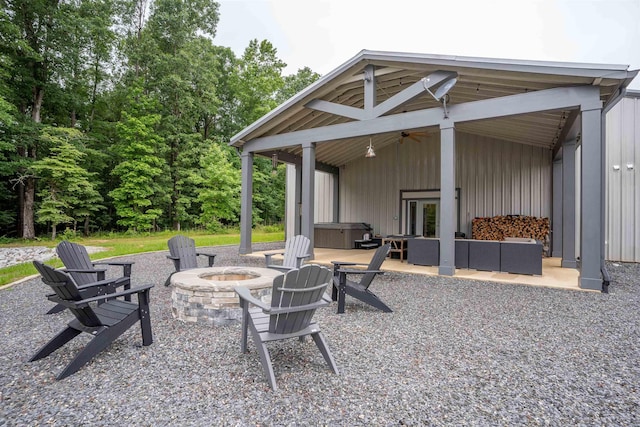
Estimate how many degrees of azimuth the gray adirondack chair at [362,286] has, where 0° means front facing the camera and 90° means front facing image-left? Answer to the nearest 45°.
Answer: approximately 90°

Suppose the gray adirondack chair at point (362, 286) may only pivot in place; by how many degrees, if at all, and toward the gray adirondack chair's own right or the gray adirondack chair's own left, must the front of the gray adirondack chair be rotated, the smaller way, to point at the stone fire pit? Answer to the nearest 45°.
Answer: approximately 45° to the gray adirondack chair's own left

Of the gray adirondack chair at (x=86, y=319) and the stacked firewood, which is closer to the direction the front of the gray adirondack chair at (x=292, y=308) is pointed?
the gray adirondack chair

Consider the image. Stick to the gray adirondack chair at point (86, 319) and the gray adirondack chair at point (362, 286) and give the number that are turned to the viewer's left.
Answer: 1

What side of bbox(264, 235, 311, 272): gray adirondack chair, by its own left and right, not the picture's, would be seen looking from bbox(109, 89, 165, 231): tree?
right

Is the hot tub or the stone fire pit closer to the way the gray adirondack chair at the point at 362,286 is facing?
the stone fire pit

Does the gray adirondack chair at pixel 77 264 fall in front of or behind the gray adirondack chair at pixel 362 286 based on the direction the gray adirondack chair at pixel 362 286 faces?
in front

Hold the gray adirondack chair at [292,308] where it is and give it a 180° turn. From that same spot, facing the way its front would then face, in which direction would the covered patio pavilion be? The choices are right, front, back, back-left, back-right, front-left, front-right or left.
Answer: left

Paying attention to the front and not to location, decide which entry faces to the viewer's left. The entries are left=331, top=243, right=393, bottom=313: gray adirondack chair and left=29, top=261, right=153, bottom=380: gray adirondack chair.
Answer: left=331, top=243, right=393, bottom=313: gray adirondack chair

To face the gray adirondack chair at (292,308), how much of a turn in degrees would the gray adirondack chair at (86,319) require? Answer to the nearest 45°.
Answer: approximately 90° to its right

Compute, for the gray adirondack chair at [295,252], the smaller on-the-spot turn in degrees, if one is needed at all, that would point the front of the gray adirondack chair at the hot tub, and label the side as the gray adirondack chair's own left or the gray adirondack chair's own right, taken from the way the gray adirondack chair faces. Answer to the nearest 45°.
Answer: approximately 135° to the gray adirondack chair's own right

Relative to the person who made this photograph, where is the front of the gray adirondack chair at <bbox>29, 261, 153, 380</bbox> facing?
facing away from the viewer and to the right of the viewer

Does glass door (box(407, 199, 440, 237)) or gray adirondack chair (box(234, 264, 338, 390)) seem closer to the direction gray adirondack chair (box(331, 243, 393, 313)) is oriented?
the gray adirondack chair

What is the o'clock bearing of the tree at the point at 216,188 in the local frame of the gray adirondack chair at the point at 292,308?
The tree is roughly at 1 o'clock from the gray adirondack chair.

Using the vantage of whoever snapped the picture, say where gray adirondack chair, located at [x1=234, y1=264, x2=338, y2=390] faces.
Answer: facing away from the viewer and to the left of the viewer

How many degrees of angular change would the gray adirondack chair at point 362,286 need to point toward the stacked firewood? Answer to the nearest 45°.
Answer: approximately 135° to its right

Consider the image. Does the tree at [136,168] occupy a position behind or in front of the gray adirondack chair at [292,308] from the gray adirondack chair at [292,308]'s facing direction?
in front

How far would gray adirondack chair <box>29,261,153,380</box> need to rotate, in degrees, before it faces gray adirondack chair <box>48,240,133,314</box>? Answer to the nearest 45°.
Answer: approximately 45° to its left
